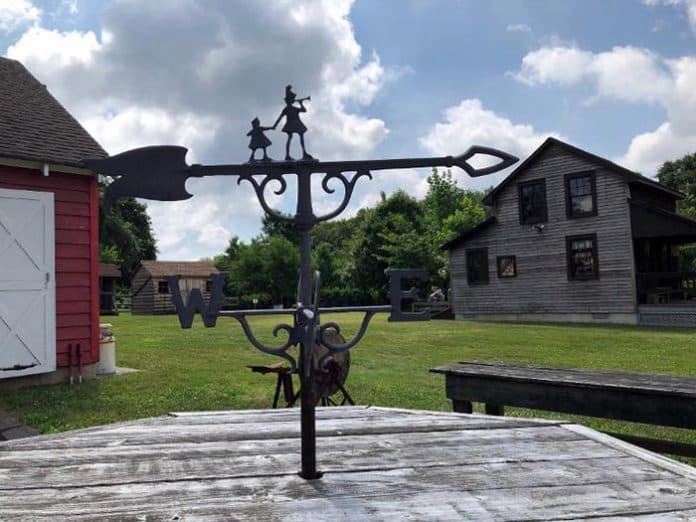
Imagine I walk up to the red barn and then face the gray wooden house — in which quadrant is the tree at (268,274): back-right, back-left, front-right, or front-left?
front-left

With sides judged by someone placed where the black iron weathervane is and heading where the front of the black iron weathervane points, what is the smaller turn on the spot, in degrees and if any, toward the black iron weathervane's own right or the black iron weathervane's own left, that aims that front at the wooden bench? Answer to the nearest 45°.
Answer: approximately 45° to the black iron weathervane's own left

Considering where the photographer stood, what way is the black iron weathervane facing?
facing to the right of the viewer

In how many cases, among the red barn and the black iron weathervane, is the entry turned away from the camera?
0

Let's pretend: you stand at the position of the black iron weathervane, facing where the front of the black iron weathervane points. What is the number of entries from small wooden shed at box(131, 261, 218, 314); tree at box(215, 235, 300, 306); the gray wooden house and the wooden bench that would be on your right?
0

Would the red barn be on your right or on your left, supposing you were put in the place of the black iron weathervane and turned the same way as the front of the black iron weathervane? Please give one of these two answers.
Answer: on your left

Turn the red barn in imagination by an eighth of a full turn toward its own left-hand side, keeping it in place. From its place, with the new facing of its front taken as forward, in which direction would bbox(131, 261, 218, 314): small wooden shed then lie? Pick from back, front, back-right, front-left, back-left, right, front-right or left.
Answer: left

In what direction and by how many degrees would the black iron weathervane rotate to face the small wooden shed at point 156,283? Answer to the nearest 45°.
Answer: approximately 90° to its left

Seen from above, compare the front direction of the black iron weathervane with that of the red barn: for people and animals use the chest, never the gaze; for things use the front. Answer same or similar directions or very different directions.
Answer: same or similar directions

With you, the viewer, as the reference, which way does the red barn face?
facing the viewer and to the right of the viewer

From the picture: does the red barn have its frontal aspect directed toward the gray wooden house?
no

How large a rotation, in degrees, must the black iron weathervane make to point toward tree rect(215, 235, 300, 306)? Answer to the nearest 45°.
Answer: approximately 90° to its left

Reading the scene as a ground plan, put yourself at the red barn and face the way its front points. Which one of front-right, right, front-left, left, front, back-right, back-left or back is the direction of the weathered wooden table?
front-right

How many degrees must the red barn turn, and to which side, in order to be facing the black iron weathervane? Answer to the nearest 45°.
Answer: approximately 45° to its right

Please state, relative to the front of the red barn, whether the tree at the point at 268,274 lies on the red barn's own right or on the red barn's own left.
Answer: on the red barn's own left

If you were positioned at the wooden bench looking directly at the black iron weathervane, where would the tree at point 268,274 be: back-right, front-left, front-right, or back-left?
back-right
